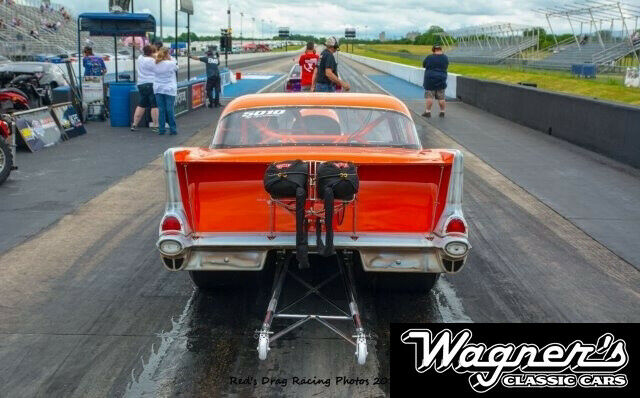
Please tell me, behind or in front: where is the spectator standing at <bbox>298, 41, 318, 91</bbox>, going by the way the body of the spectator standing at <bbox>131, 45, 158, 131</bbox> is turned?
in front

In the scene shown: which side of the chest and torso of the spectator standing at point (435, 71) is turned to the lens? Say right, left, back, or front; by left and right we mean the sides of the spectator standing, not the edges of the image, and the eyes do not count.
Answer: back

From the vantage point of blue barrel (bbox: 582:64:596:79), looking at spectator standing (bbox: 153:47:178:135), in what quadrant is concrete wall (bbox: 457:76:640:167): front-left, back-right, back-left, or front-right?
front-left

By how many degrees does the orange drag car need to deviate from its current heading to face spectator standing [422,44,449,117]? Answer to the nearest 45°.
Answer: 0° — it already faces them

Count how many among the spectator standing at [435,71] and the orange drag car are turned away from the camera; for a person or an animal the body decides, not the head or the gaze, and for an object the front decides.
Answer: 2

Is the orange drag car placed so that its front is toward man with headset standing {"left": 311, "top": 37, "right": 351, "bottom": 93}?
yes

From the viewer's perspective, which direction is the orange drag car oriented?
away from the camera

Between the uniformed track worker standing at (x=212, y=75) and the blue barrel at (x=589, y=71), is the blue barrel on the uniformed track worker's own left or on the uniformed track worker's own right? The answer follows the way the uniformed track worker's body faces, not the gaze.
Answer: on the uniformed track worker's own right

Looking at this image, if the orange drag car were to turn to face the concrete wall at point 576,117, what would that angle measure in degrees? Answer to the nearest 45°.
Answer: approximately 45° to its right

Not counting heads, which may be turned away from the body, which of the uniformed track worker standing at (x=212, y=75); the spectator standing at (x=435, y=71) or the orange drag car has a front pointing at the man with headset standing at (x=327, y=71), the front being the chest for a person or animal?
the orange drag car
